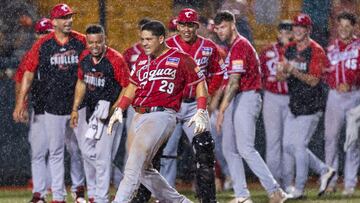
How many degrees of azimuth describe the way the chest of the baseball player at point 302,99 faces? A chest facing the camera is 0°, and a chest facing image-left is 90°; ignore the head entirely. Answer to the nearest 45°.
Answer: approximately 45°

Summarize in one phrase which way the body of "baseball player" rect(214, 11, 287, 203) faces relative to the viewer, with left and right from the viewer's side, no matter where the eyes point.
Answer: facing to the left of the viewer
